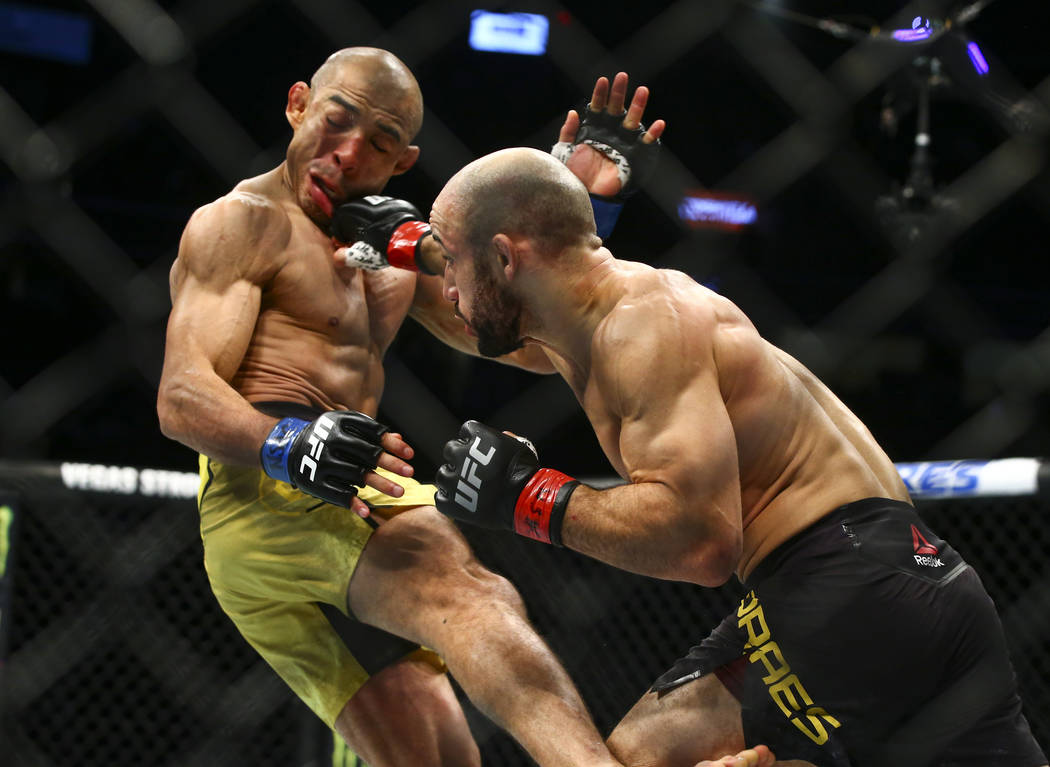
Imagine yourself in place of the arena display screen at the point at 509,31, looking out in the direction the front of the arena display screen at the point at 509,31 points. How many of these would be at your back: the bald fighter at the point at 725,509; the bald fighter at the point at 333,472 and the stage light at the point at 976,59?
0

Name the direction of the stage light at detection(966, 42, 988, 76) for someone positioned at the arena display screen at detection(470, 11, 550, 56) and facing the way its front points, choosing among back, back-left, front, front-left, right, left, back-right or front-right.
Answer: front-left

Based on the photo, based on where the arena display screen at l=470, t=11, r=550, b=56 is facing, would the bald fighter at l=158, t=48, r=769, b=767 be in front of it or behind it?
in front

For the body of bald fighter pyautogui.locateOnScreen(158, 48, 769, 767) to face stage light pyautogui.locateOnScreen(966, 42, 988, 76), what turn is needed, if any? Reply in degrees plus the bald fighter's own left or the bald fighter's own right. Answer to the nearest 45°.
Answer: approximately 90° to the bald fighter's own left

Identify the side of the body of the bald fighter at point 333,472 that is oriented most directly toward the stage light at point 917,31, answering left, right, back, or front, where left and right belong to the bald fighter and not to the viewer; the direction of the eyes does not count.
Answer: left

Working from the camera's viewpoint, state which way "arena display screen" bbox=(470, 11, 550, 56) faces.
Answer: facing the viewer

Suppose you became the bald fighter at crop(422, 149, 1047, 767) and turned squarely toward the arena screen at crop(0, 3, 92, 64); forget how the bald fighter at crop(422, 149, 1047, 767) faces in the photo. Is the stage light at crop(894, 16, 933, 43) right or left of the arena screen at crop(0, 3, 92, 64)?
right

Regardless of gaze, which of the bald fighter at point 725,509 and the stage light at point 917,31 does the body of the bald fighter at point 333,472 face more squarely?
the bald fighter

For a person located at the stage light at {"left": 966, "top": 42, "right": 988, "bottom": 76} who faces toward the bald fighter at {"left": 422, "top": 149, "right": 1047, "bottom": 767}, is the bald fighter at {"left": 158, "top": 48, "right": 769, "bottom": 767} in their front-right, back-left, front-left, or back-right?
front-right

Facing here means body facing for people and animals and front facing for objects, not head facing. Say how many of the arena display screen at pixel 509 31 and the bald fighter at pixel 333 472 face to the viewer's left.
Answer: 0

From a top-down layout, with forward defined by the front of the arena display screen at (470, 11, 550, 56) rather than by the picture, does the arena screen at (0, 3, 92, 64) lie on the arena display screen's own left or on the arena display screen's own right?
on the arena display screen's own right

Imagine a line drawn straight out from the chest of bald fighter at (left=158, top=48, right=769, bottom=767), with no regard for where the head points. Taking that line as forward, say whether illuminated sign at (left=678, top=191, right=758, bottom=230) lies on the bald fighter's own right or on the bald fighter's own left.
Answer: on the bald fighter's own left

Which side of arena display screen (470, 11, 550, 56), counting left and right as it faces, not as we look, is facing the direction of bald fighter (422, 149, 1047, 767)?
front
